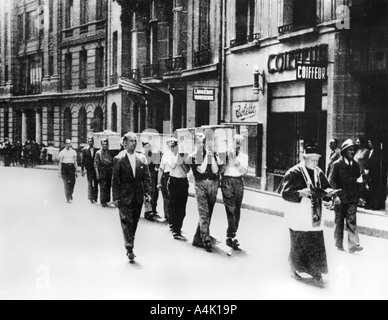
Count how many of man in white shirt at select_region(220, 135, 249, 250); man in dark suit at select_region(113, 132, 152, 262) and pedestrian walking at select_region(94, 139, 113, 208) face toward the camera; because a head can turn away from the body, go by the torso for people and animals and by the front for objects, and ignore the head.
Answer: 3

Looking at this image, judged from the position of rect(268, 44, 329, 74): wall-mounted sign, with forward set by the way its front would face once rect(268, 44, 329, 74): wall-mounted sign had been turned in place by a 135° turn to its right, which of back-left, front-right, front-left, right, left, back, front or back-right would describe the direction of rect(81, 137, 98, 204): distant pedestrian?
left

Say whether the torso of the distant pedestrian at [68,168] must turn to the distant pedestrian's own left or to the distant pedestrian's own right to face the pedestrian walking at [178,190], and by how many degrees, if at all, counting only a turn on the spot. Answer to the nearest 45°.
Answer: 0° — they already face them

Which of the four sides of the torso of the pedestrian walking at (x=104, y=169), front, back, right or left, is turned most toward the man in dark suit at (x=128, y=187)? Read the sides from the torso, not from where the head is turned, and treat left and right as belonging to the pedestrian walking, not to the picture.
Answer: front

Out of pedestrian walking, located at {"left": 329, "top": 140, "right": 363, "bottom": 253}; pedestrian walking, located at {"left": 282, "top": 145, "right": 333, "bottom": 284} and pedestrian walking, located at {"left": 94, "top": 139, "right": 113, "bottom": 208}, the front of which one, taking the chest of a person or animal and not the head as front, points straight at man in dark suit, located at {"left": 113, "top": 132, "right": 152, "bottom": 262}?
pedestrian walking, located at {"left": 94, "top": 139, "right": 113, "bottom": 208}

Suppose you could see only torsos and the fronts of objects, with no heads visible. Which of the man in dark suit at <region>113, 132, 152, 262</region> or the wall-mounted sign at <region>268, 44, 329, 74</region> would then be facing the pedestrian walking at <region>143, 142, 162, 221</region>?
the wall-mounted sign

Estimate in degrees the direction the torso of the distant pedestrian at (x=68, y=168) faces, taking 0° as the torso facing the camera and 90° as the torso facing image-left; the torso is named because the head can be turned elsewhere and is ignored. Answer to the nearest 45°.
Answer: approximately 0°

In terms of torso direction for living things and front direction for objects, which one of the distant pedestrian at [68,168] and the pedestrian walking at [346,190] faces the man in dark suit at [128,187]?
the distant pedestrian

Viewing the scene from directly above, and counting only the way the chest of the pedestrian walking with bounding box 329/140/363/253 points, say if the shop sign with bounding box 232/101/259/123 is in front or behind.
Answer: behind

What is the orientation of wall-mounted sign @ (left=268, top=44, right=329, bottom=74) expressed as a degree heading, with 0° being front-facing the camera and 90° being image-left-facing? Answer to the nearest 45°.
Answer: approximately 45°

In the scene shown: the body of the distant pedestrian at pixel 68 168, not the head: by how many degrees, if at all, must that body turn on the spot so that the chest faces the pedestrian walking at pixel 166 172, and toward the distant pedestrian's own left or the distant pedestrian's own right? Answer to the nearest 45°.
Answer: approximately 45° to the distant pedestrian's own left

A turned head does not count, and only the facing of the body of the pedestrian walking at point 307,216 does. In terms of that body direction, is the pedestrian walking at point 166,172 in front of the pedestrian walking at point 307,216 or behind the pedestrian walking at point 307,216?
behind

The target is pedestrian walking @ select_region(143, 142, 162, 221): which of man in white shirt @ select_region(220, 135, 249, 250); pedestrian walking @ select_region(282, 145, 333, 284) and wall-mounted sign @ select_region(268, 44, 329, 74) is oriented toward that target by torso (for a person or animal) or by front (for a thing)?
the wall-mounted sign
